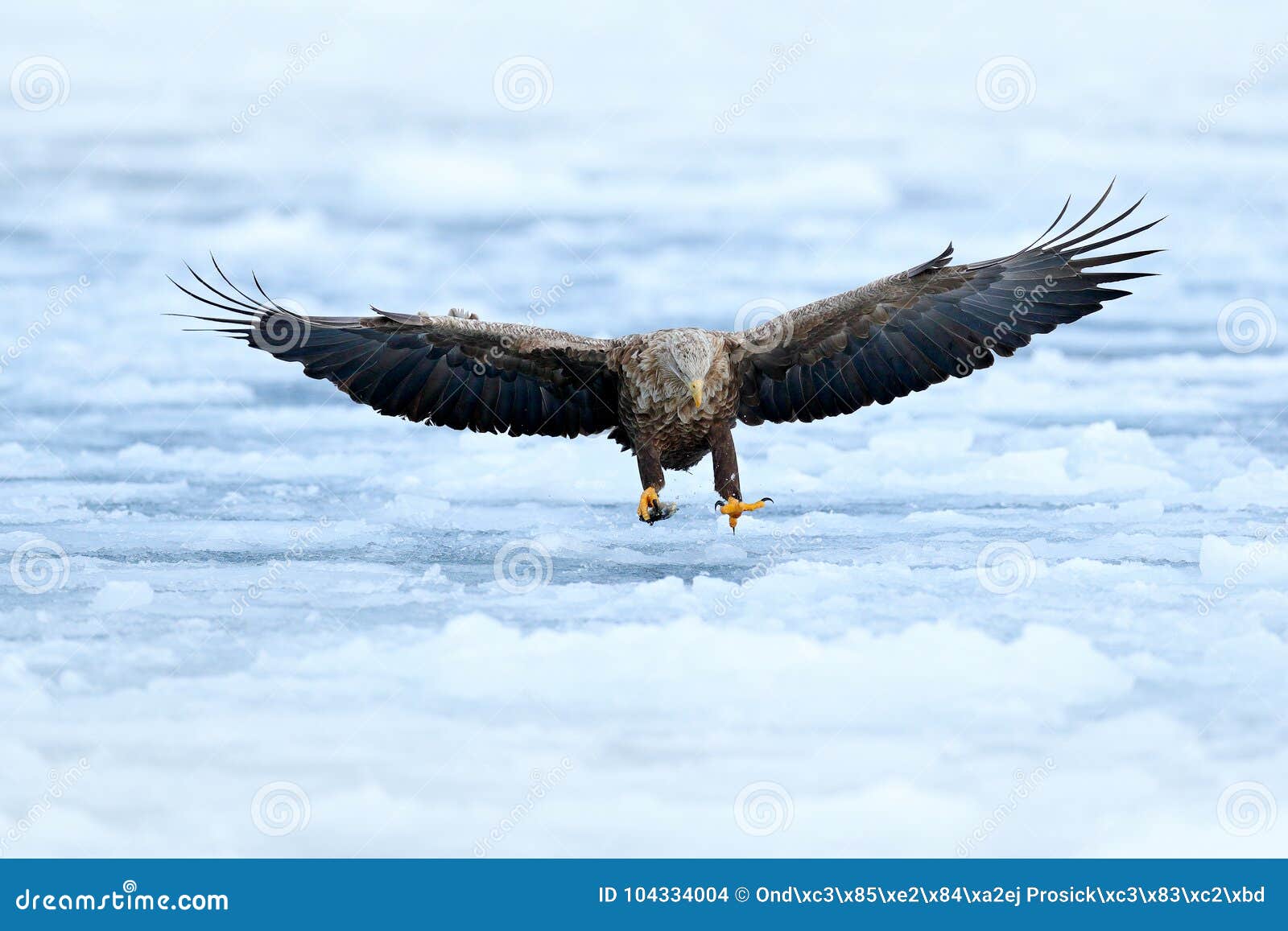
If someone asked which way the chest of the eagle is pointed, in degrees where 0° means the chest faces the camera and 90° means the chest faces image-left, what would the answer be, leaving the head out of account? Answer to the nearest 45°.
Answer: approximately 0°
